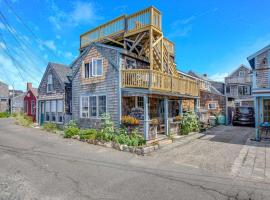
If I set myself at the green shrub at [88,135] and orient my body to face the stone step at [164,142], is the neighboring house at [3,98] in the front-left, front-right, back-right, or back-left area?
back-left

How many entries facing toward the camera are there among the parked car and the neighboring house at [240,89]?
2

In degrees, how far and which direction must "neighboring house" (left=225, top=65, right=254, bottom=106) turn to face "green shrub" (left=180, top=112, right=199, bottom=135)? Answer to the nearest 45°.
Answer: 0° — it already faces it

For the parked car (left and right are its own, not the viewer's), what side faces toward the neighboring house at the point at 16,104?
right

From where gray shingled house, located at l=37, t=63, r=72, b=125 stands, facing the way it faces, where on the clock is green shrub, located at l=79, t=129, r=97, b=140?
The green shrub is roughly at 10 o'clock from the gray shingled house.

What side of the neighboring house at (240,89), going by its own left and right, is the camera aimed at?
front

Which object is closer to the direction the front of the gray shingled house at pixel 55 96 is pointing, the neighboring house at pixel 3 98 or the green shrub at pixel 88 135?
the green shrub

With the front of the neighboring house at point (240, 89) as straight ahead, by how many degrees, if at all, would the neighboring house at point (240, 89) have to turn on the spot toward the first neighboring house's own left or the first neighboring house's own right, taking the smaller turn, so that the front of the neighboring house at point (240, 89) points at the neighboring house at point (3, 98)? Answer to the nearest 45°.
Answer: approximately 90° to the first neighboring house's own right

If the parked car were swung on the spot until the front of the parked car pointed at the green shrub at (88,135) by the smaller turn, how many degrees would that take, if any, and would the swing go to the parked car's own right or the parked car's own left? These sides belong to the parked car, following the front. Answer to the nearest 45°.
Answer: approximately 45° to the parked car's own right

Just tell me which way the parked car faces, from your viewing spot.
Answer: facing the viewer
